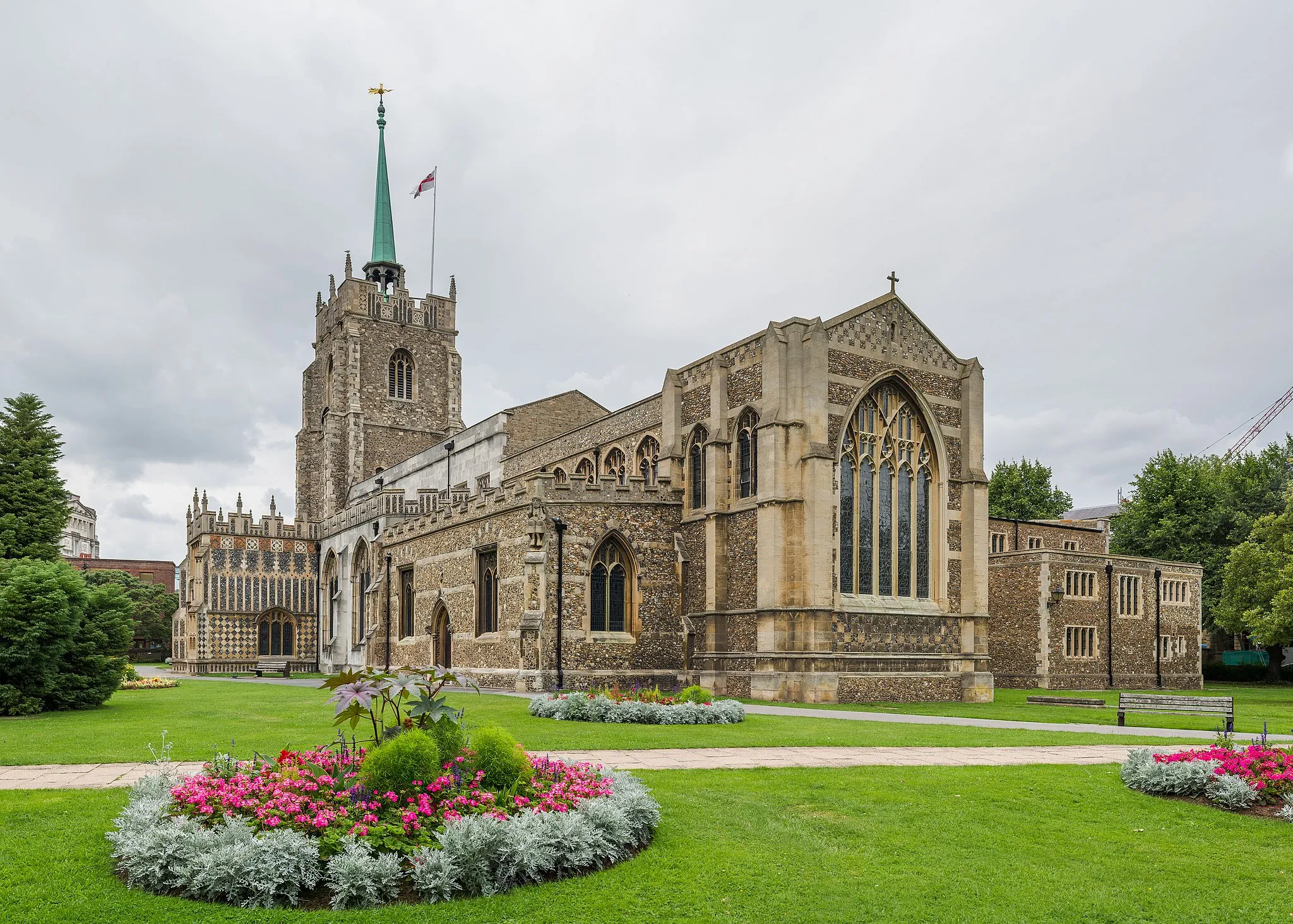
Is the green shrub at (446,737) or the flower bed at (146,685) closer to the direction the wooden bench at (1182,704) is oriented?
the green shrub

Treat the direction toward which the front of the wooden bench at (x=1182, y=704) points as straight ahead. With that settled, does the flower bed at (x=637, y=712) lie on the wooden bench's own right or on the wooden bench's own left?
on the wooden bench's own right

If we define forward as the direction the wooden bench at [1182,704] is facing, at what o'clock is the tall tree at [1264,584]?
The tall tree is roughly at 6 o'clock from the wooden bench.

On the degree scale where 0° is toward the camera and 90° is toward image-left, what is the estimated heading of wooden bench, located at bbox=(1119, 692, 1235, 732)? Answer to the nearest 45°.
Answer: approximately 0°

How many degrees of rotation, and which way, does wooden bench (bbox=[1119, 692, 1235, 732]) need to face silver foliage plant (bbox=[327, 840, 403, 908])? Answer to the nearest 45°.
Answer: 0° — it already faces it

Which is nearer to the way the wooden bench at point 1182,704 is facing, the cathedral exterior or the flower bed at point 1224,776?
the flower bed

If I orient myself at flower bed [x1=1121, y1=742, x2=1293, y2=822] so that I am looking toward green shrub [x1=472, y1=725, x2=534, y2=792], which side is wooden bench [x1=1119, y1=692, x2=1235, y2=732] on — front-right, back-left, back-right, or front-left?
back-right
